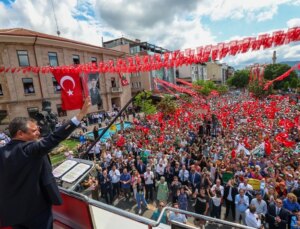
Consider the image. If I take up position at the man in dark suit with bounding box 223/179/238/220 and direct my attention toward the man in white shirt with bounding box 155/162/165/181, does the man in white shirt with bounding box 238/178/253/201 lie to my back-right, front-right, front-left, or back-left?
back-right

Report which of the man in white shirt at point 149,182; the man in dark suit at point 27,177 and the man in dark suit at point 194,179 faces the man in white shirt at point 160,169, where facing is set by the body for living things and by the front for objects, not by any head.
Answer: the man in dark suit at point 27,177

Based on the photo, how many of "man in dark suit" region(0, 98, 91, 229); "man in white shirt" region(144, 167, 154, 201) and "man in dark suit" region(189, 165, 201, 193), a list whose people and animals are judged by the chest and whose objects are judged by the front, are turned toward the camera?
2

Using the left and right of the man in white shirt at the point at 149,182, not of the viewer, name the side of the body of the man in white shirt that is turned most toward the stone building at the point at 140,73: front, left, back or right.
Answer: back

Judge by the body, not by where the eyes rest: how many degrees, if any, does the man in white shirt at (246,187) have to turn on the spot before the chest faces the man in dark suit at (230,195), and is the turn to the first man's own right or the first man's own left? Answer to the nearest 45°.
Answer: approximately 45° to the first man's own right

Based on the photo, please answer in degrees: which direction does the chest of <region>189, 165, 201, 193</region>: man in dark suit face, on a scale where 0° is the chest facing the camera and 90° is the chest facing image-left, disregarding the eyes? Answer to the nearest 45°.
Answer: approximately 0°

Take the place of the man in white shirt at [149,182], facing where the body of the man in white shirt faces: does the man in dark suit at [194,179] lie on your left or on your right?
on your left

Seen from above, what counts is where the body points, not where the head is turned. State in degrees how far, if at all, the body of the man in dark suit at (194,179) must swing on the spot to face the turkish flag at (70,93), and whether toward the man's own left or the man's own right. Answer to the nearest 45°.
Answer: approximately 90° to the man's own right

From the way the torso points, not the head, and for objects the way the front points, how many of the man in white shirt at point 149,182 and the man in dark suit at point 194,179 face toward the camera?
2

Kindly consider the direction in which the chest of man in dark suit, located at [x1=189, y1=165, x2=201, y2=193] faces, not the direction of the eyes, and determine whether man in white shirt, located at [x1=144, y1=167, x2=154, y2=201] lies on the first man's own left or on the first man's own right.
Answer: on the first man's own right

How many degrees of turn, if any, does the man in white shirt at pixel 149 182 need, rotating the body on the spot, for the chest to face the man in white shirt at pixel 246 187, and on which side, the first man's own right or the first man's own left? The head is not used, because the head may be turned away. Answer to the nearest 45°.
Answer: approximately 45° to the first man's own left

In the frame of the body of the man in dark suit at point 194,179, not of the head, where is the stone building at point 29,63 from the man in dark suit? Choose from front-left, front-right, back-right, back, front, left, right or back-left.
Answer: back-right

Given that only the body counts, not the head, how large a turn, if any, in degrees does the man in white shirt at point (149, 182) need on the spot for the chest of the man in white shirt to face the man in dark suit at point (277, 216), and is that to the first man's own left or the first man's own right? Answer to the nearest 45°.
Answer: approximately 45° to the first man's own left
